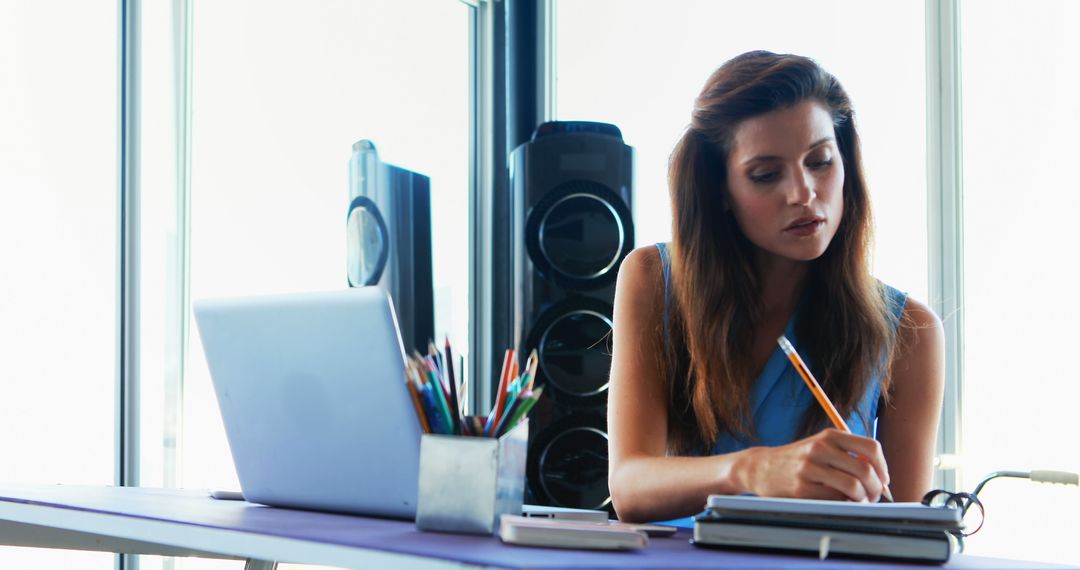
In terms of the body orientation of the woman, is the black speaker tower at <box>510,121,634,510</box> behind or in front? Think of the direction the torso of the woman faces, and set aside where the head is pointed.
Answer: behind

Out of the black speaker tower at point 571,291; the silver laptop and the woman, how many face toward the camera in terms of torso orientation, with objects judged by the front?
2

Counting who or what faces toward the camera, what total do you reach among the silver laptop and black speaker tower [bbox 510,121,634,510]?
1

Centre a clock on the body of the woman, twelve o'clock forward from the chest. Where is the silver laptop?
The silver laptop is roughly at 3 o'clock from the woman.

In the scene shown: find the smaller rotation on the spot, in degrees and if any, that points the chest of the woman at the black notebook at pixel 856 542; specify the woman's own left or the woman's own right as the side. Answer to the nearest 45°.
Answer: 0° — they already face it

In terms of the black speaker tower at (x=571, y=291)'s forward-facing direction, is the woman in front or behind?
in front

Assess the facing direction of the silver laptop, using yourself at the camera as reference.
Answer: facing away from the viewer and to the right of the viewer

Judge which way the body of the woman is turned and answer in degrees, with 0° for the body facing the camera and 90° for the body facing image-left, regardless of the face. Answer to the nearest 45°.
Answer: approximately 0°
